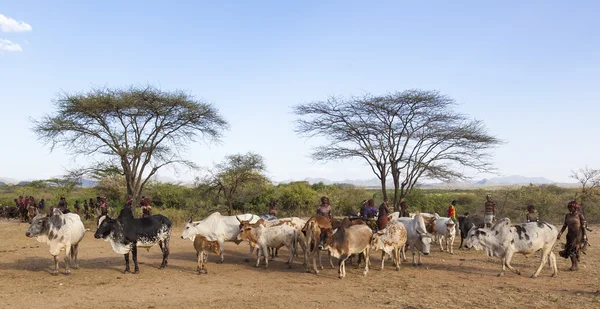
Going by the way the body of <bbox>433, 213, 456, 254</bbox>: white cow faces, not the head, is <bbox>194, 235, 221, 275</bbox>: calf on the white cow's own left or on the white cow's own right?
on the white cow's own right

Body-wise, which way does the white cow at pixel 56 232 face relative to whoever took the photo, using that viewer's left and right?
facing the viewer and to the left of the viewer

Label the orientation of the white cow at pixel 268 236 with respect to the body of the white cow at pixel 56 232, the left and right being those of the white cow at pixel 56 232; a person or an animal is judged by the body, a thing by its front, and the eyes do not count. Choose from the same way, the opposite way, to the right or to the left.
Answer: to the right

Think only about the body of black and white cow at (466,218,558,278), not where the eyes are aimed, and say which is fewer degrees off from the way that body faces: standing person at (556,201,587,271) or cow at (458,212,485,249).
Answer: the cow

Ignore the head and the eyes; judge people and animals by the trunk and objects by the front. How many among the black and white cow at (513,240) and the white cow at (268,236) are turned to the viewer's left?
2

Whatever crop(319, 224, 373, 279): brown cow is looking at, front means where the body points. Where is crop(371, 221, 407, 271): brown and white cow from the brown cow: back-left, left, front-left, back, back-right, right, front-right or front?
back

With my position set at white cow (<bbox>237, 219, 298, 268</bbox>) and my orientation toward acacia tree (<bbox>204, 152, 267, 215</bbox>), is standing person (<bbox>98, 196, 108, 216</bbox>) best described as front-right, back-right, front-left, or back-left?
front-left

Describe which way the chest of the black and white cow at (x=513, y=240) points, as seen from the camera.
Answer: to the viewer's left

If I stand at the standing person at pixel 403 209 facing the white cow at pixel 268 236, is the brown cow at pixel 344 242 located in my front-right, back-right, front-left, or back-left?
front-left

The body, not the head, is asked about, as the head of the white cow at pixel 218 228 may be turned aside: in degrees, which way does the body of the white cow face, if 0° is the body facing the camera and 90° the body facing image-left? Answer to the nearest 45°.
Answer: approximately 90°

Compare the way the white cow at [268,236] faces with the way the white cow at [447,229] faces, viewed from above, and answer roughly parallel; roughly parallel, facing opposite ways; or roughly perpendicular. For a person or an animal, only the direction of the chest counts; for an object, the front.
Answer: roughly perpendicular

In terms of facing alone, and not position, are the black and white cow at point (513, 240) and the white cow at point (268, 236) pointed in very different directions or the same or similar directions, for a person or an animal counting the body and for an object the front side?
same or similar directions

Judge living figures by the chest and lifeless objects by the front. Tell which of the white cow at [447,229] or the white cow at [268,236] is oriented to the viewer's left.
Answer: the white cow at [268,236]

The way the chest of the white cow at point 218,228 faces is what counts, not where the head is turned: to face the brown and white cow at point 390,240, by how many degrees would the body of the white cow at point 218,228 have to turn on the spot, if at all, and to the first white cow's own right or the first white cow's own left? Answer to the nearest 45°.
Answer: approximately 180°

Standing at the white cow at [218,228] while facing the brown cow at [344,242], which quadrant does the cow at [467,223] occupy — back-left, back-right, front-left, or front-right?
front-left

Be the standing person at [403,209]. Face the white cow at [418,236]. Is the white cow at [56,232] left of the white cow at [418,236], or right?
right

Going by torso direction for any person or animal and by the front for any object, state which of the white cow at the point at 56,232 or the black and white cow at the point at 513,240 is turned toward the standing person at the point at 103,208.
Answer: the black and white cow

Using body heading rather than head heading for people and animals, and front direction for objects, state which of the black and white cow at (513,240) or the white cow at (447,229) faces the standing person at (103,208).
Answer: the black and white cow

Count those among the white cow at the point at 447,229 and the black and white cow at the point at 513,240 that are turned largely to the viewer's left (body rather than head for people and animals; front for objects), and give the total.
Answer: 1

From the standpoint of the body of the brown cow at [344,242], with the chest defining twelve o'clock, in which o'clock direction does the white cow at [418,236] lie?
The white cow is roughly at 6 o'clock from the brown cow.

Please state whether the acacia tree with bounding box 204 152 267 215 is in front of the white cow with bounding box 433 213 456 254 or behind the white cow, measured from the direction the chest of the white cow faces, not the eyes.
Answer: behind

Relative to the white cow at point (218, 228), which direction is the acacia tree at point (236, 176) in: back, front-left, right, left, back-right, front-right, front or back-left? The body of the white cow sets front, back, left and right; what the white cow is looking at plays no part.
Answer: right
